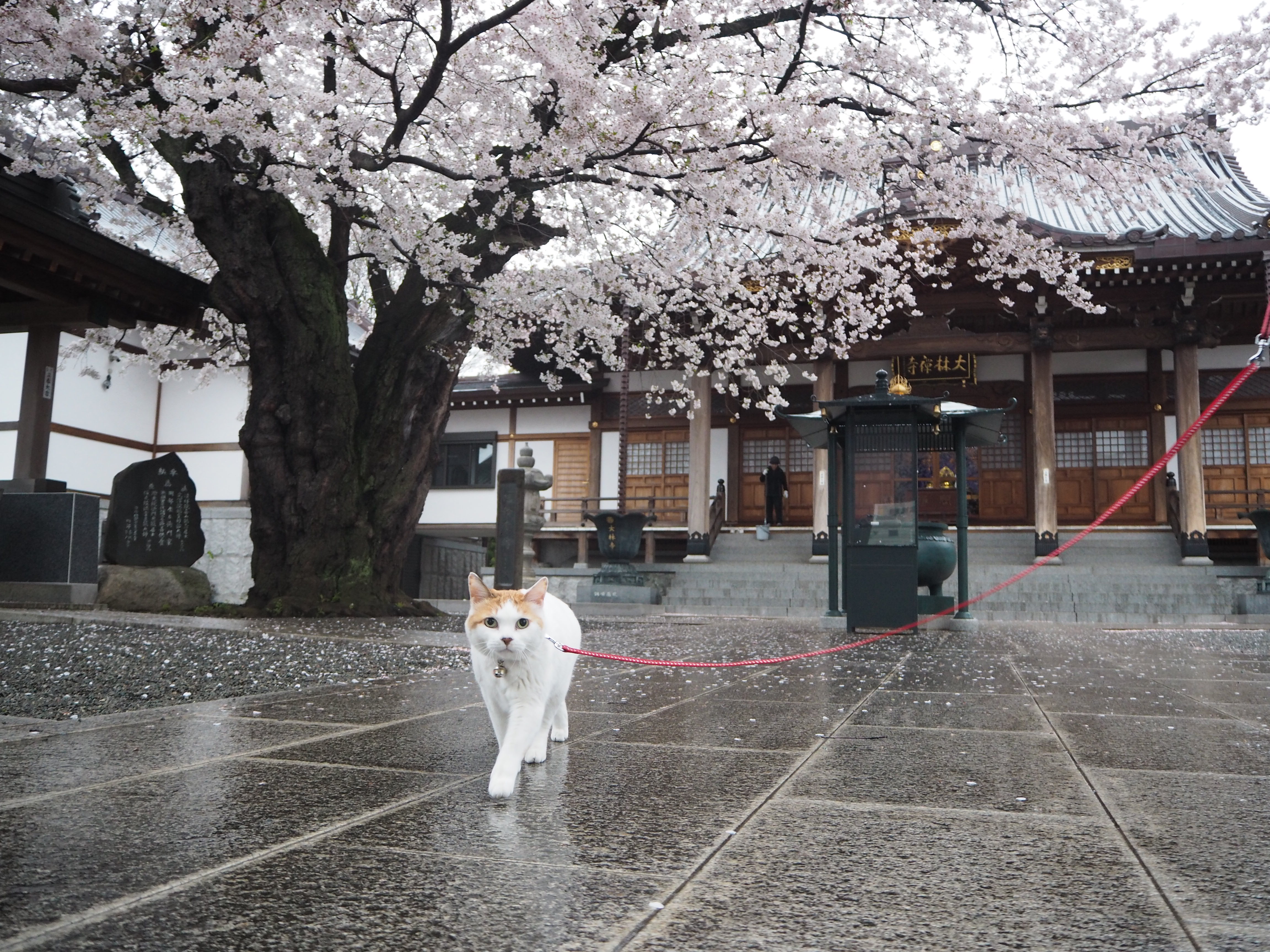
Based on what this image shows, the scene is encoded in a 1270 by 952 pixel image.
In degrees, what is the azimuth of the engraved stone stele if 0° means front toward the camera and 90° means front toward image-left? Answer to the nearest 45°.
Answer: approximately 0°

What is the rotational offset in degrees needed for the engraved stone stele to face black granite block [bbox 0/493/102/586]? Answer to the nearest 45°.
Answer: approximately 45° to its right

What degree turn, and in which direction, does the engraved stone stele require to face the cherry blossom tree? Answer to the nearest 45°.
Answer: approximately 45° to its left

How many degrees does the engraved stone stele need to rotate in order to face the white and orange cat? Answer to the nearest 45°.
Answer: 0° — it already faces it

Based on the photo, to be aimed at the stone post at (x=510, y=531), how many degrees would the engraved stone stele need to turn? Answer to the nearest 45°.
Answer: approximately 45° to its left
